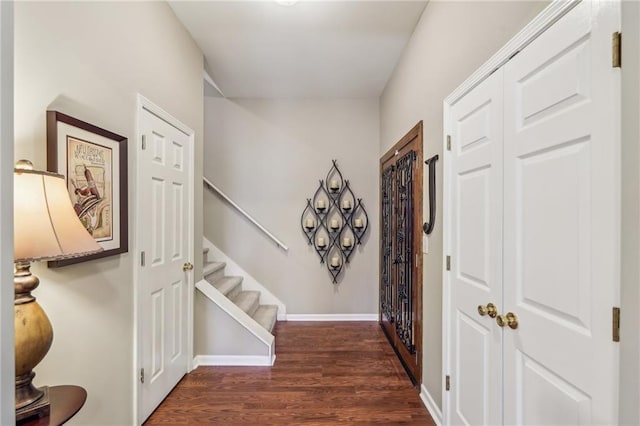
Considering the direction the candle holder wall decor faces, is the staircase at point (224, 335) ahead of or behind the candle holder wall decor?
ahead

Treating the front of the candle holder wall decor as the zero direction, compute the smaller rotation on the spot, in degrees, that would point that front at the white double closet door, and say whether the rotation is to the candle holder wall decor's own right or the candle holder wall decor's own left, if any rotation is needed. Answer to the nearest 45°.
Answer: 0° — it already faces it

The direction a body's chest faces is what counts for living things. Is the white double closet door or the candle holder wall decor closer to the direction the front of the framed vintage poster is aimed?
the white double closet door

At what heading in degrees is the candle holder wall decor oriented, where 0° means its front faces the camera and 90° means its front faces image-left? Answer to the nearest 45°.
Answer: approximately 0°

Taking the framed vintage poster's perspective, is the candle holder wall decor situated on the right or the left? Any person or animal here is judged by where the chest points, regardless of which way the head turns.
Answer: on its left

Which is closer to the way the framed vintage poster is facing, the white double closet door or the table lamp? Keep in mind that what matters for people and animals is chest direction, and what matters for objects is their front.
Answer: the white double closet door

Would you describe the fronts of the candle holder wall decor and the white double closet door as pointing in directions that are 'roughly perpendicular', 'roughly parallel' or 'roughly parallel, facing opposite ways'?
roughly perpendicular

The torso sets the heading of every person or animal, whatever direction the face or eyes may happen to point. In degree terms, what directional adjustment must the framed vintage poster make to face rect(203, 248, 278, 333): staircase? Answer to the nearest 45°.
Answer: approximately 90° to its left

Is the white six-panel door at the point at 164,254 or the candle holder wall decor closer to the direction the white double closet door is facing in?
the white six-panel door

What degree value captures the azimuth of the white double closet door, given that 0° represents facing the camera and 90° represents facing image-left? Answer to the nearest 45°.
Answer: approximately 45°
